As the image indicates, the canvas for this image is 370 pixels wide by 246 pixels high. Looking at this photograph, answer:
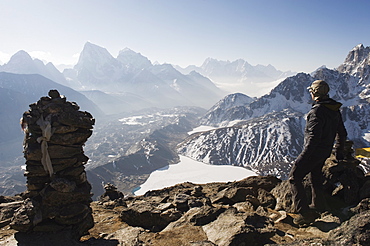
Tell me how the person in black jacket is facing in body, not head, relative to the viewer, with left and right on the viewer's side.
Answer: facing away from the viewer and to the left of the viewer

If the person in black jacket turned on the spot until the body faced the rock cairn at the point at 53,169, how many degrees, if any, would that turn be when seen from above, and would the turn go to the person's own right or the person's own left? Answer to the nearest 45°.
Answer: approximately 45° to the person's own left

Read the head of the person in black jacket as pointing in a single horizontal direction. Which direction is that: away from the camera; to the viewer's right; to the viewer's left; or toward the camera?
to the viewer's left
